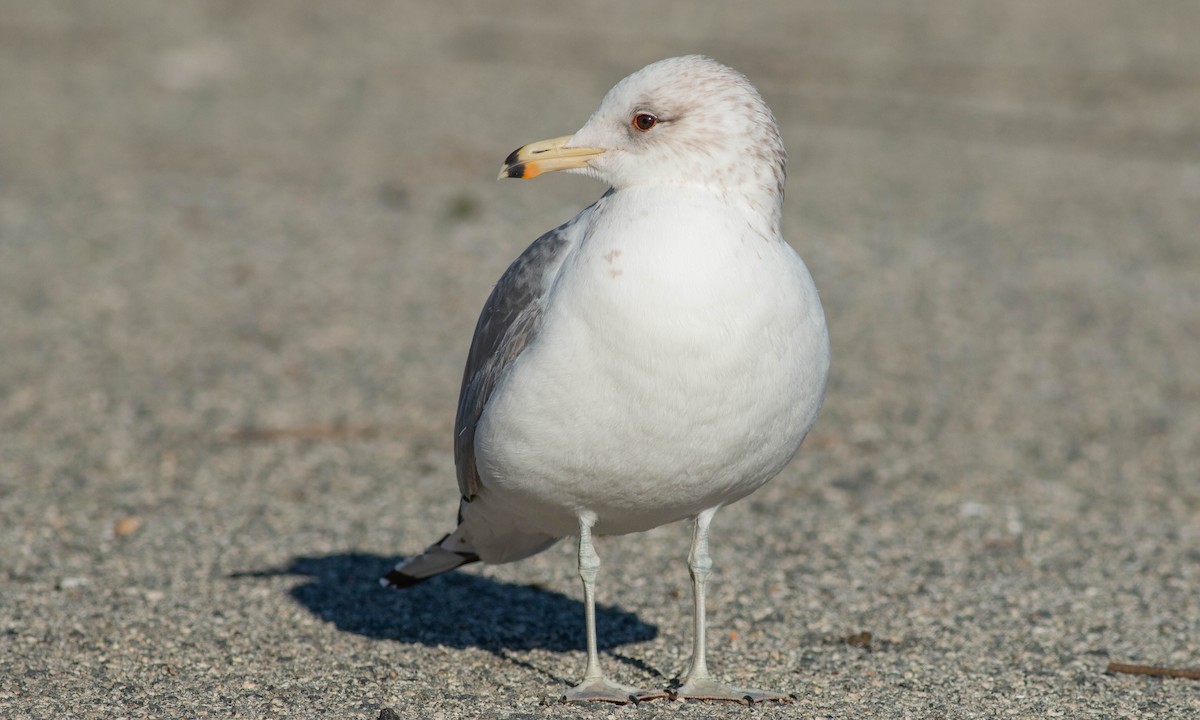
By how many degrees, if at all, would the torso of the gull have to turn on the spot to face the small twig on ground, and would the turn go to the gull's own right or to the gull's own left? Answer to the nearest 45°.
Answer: approximately 90° to the gull's own left

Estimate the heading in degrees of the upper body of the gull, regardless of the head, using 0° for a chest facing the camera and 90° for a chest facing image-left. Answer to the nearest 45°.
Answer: approximately 315°
